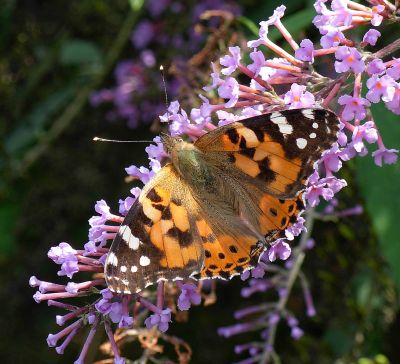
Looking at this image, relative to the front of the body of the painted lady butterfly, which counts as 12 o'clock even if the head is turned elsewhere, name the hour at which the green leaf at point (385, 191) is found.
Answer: The green leaf is roughly at 3 o'clock from the painted lady butterfly.

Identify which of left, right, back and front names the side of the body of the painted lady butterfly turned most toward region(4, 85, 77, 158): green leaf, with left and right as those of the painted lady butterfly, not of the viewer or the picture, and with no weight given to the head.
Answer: front

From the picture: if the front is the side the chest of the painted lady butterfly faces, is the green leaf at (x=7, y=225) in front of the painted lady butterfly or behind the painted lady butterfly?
in front

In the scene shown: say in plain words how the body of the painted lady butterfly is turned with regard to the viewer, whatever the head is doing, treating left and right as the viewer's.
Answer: facing away from the viewer and to the left of the viewer
